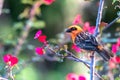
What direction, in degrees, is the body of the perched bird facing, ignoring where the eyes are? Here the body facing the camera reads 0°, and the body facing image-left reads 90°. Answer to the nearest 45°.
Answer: approximately 90°
